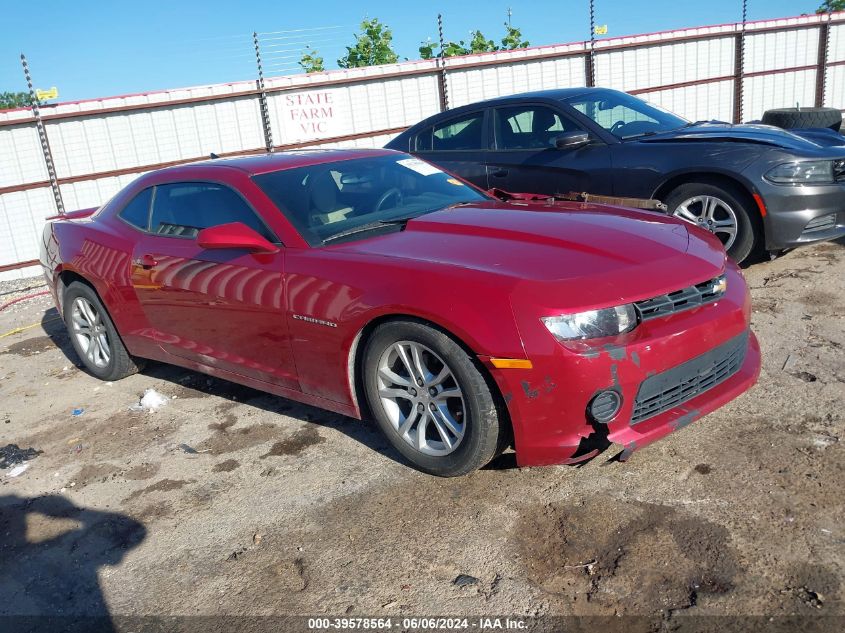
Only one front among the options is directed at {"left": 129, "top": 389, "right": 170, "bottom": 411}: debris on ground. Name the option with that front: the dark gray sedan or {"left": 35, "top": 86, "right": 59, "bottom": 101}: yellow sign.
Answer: the yellow sign

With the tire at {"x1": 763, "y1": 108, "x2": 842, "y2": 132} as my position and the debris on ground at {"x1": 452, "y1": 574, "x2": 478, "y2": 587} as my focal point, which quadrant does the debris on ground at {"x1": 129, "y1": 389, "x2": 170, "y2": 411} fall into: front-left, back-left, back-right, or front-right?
front-right

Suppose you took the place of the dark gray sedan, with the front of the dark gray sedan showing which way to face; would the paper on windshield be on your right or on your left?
on your right

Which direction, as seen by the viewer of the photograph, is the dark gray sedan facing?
facing the viewer and to the right of the viewer

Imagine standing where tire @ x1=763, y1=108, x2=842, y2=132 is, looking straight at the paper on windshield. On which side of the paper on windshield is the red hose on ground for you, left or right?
right

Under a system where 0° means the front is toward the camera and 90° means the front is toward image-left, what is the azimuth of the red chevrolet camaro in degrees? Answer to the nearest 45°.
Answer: approximately 315°

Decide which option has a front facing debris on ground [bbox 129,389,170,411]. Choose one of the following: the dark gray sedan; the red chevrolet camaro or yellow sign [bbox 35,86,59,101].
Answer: the yellow sign

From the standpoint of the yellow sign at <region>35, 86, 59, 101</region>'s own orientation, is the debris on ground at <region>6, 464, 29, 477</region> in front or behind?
in front

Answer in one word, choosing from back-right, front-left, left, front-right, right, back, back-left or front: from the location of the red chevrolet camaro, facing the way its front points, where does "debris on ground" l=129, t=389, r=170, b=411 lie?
back

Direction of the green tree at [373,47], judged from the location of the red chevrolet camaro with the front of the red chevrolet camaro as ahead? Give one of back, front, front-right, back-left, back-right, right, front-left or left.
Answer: back-left

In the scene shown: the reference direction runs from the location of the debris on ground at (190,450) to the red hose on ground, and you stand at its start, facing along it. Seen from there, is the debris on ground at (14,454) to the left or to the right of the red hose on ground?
left

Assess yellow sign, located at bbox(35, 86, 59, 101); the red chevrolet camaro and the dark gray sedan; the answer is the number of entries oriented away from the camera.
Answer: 0

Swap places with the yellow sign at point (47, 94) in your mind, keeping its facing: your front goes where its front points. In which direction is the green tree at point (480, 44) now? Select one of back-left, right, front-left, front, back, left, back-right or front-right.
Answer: back-left

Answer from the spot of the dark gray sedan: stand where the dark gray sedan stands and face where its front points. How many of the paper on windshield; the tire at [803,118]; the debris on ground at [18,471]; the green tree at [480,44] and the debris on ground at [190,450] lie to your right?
3

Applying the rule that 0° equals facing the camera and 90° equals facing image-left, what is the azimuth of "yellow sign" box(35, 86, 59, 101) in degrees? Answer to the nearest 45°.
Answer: approximately 0°
